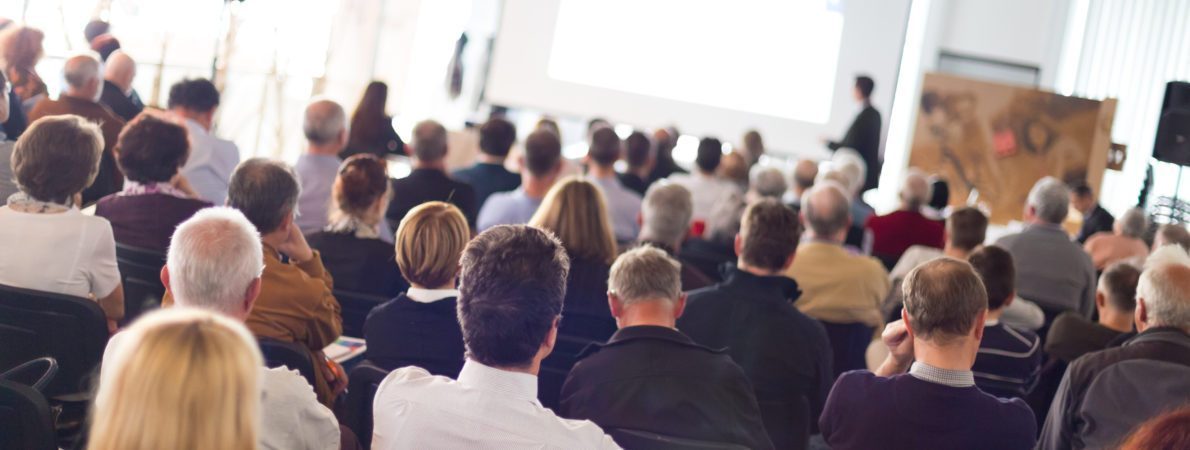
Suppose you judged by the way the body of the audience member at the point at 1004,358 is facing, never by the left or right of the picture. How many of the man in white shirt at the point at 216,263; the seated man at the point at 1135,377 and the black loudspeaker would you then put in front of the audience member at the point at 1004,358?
1

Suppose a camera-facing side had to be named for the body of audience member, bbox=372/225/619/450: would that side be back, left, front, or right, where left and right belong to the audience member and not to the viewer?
back

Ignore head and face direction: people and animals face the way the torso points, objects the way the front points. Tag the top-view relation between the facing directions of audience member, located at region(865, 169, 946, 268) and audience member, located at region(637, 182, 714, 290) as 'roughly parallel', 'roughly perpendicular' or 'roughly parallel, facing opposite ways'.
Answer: roughly parallel

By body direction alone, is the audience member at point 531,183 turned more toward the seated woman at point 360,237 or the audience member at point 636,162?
the audience member

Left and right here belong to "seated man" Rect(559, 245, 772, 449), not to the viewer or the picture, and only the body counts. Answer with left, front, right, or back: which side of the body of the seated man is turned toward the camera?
back

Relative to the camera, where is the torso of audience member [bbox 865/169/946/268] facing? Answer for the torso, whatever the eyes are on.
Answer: away from the camera

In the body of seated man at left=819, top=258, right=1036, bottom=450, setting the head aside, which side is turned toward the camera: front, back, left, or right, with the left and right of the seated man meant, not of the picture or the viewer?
back

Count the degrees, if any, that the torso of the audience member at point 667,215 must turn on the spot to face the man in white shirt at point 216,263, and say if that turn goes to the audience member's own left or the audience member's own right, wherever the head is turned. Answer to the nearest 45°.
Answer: approximately 180°

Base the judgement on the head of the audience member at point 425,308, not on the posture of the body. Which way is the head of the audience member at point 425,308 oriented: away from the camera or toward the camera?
away from the camera

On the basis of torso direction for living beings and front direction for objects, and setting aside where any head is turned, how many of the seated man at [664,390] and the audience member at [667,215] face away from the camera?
2

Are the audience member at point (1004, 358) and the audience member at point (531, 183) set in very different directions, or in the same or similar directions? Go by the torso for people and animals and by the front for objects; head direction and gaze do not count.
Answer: same or similar directions

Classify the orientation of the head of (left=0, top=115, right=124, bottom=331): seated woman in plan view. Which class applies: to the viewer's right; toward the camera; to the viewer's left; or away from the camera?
away from the camera

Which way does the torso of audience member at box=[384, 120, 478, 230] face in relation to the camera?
away from the camera

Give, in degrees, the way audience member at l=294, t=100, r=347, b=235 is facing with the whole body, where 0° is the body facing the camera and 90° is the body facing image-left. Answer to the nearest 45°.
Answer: approximately 225°

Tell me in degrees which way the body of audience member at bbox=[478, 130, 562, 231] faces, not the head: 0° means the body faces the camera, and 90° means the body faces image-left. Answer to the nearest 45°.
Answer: approximately 180°

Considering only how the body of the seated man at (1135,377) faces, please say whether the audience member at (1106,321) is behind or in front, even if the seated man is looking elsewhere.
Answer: in front
